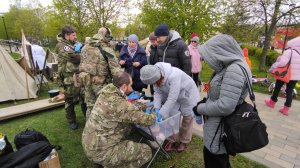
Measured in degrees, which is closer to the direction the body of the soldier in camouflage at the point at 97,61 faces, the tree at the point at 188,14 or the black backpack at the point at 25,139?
the tree

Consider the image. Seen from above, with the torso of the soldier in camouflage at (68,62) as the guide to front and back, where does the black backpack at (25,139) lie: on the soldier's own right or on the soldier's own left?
on the soldier's own right

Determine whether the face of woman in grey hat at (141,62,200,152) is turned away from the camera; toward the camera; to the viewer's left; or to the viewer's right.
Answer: to the viewer's left

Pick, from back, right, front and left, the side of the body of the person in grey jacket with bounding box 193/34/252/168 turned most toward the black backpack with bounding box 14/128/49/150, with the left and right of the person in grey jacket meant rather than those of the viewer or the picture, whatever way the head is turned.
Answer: front

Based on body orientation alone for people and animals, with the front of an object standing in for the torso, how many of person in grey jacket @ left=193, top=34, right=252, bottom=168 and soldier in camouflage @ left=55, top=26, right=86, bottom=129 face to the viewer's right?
1

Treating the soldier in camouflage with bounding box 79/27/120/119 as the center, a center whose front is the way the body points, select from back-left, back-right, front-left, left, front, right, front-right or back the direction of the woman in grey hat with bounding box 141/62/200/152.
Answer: right

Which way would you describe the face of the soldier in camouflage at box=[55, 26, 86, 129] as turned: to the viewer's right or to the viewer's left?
to the viewer's right

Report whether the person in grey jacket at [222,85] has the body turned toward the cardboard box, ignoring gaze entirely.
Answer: yes

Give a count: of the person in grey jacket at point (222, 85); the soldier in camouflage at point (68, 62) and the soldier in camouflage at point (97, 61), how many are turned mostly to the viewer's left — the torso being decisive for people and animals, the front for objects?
1

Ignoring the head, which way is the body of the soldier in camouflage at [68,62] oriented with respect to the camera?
to the viewer's right

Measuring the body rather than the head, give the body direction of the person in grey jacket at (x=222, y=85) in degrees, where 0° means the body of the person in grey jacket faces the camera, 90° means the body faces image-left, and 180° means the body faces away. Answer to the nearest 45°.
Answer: approximately 90°

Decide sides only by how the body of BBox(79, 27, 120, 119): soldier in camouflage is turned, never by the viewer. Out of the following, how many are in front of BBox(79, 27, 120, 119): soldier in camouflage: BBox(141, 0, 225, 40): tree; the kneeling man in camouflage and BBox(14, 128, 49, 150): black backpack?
1
